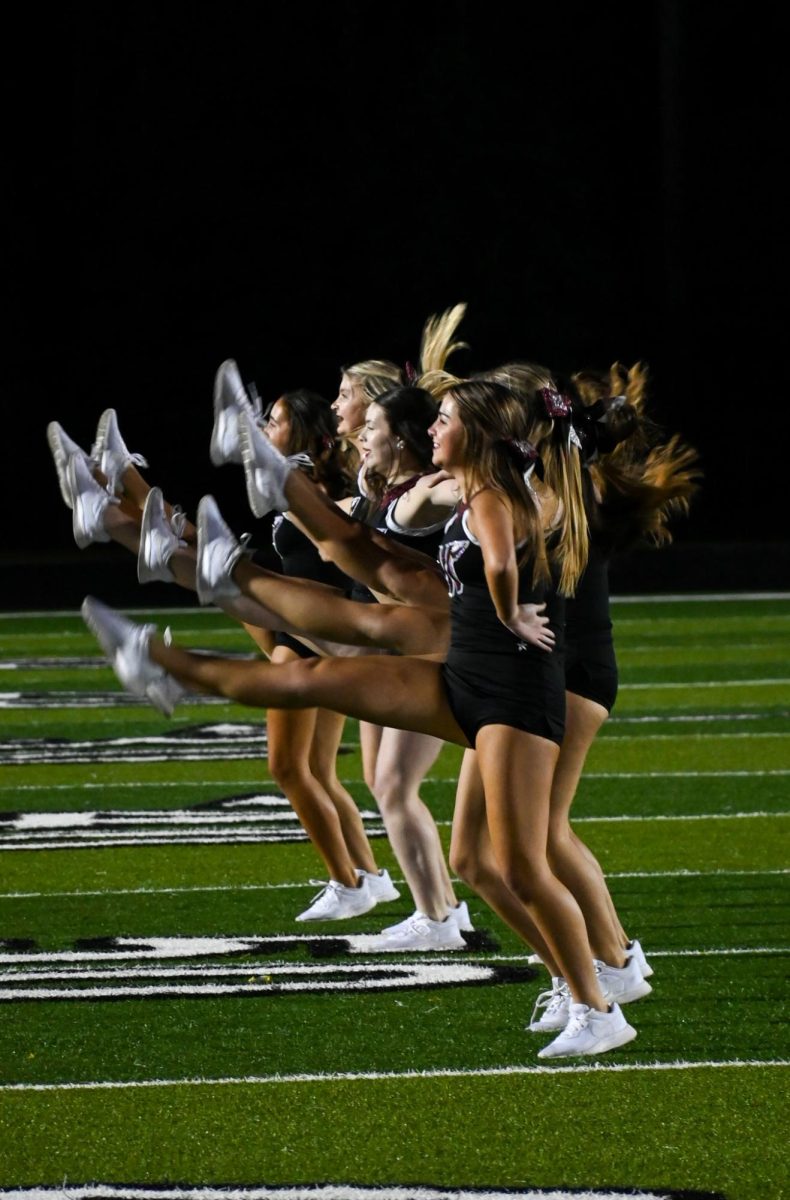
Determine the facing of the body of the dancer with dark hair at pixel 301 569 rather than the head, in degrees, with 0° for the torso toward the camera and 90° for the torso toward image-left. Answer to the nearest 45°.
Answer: approximately 90°
